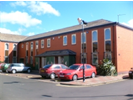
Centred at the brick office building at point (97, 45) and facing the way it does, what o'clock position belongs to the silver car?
The silver car is roughly at 2 o'clock from the brick office building.

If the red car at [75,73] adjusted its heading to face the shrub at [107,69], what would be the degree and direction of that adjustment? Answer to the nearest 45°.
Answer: approximately 180°

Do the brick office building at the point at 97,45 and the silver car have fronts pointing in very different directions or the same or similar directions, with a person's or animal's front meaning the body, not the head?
very different directions

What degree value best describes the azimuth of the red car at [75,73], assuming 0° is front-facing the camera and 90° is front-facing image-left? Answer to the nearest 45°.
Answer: approximately 45°

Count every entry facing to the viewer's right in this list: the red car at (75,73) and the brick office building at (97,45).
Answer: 0

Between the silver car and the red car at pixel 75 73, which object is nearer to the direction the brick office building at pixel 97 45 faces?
the red car

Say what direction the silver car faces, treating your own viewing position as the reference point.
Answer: facing away from the viewer and to the right of the viewer
